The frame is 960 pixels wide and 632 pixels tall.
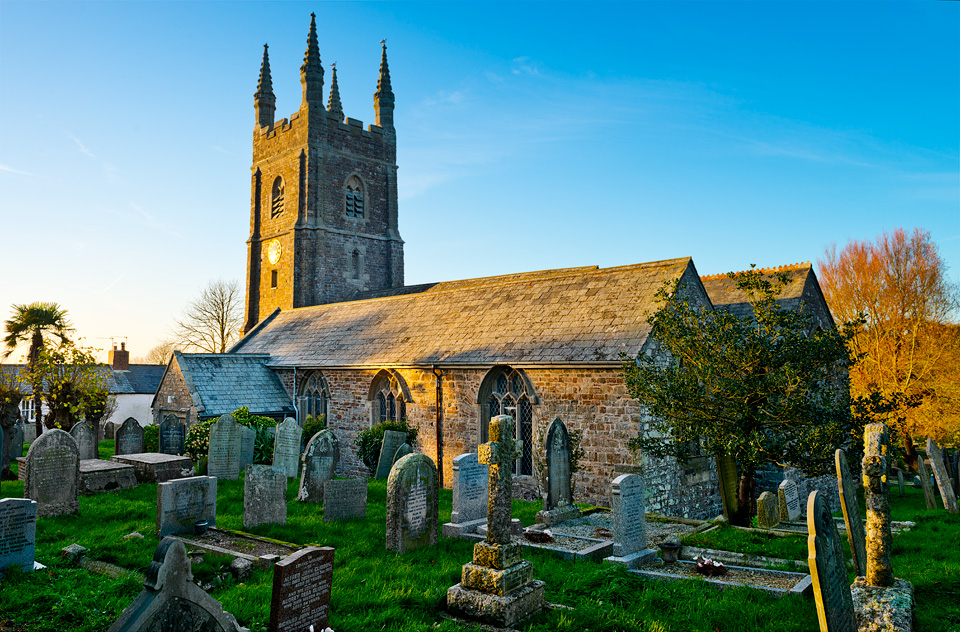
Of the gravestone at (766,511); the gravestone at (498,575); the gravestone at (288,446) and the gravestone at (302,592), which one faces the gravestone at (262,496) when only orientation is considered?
the gravestone at (288,446)

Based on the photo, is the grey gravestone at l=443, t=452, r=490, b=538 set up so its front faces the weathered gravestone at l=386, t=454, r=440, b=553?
no

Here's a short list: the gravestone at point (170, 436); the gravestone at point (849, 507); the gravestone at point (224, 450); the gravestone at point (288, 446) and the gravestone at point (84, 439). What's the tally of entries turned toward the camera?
4

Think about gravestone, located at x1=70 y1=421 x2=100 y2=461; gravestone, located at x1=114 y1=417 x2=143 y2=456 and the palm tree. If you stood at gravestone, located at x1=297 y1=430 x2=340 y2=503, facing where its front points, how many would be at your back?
3

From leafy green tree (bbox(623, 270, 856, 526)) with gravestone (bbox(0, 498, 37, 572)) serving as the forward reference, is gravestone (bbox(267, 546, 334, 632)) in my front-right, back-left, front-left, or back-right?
front-left

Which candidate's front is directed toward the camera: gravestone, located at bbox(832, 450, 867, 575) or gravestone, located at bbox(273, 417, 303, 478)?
gravestone, located at bbox(273, 417, 303, 478)

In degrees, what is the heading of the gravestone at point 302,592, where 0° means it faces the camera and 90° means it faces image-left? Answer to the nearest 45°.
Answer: approximately 315°

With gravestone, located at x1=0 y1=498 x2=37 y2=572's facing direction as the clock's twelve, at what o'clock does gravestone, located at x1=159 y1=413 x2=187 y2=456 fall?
gravestone, located at x1=159 y1=413 x2=187 y2=456 is roughly at 8 o'clock from gravestone, located at x1=0 y1=498 x2=37 y2=572.

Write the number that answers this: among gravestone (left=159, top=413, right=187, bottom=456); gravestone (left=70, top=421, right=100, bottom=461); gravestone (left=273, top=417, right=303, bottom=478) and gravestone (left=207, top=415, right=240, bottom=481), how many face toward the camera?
4

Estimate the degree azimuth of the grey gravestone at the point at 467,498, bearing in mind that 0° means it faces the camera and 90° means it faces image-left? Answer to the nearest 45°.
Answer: approximately 315°

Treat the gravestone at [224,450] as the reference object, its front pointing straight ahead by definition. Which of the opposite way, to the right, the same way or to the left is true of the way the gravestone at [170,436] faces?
the same way

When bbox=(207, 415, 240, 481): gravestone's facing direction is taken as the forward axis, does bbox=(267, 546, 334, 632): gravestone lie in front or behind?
in front
